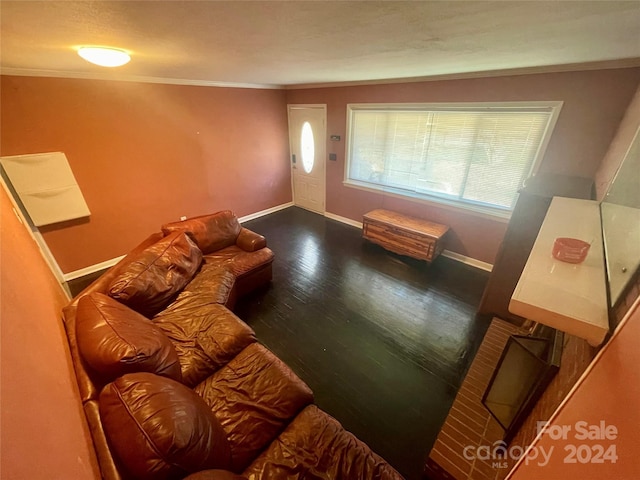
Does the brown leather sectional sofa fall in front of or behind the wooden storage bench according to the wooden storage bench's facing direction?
in front

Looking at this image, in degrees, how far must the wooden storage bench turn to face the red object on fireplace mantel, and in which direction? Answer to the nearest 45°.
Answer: approximately 45° to its left

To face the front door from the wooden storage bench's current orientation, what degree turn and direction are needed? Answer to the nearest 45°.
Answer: approximately 90° to its right

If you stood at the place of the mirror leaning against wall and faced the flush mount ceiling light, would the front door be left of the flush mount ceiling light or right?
right

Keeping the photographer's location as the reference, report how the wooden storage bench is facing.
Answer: facing the viewer and to the left of the viewer

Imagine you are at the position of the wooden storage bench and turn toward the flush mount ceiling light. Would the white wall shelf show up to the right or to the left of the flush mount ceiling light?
left

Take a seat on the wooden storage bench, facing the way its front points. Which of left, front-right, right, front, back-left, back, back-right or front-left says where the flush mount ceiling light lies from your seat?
front

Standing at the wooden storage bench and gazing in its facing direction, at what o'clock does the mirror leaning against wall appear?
The mirror leaning against wall is roughly at 10 o'clock from the wooden storage bench.

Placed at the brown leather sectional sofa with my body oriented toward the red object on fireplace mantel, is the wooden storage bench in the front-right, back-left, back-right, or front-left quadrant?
front-left

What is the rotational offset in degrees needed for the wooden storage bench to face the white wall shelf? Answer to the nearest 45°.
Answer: approximately 45° to its left

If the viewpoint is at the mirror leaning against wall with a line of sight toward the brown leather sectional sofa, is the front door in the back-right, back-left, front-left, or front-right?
front-right
